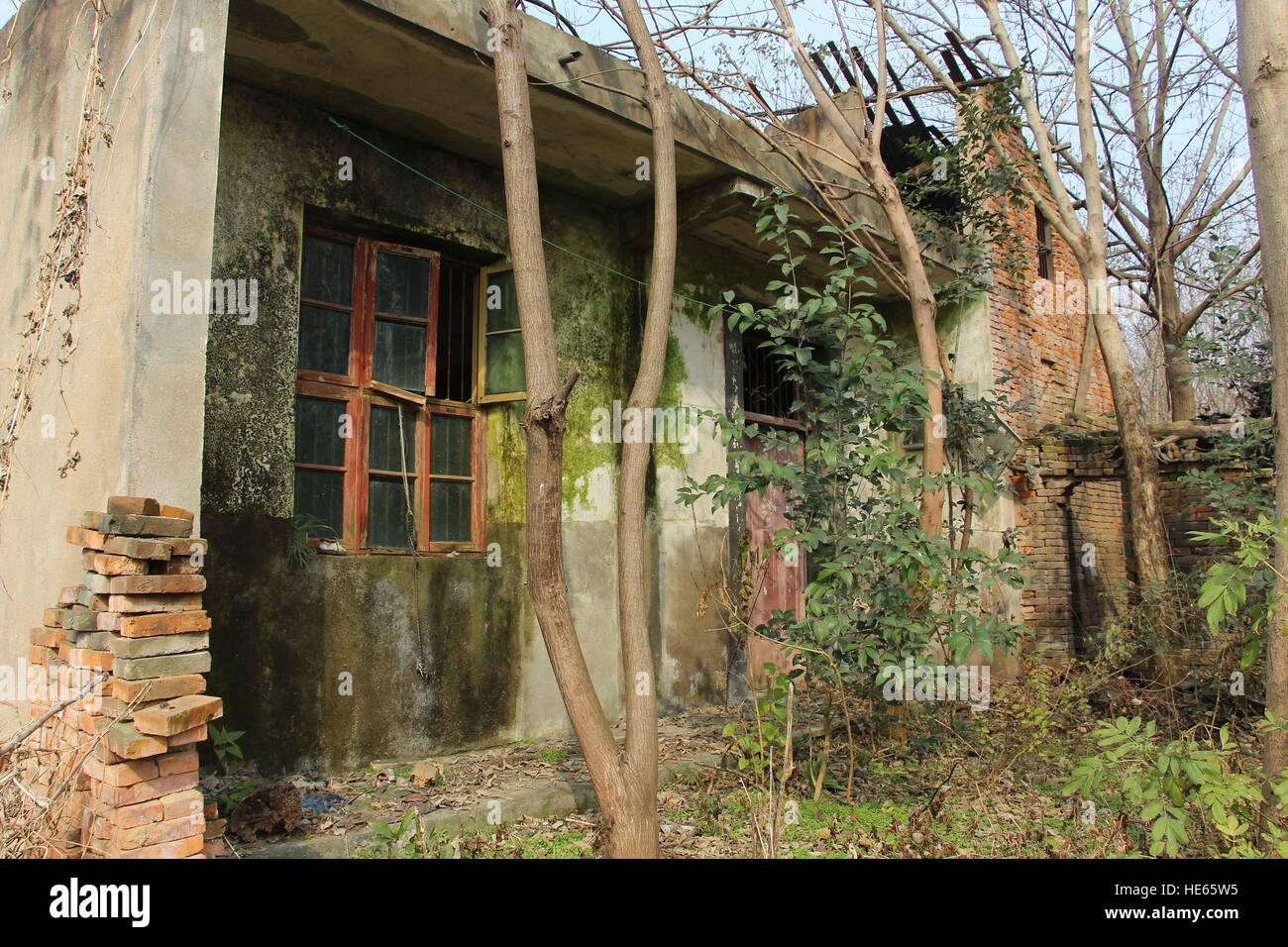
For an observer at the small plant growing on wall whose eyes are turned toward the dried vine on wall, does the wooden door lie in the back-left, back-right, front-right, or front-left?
back-left
